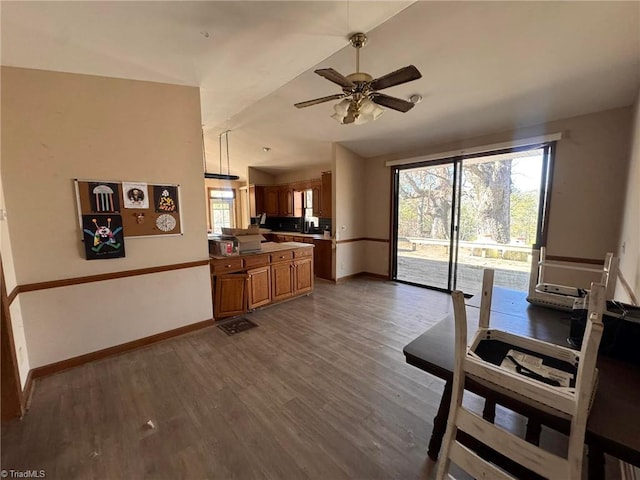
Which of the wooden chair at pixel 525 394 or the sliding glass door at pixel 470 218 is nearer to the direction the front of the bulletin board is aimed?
the wooden chair

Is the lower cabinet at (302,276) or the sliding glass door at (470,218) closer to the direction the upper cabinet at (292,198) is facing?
the lower cabinet

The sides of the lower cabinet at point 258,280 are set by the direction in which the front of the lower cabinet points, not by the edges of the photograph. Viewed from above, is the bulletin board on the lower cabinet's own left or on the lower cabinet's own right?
on the lower cabinet's own right

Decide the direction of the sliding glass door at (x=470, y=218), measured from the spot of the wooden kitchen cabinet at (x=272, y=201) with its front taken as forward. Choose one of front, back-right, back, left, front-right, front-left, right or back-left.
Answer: left

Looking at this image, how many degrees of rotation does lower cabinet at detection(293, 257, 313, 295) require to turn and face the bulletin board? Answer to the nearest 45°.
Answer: approximately 90° to its right

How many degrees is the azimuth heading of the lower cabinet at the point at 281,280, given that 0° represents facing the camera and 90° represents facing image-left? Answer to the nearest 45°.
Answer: approximately 315°

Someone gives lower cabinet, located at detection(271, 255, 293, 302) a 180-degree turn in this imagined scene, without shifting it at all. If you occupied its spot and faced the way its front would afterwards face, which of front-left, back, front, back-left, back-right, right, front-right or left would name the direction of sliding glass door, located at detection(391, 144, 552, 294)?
back-right

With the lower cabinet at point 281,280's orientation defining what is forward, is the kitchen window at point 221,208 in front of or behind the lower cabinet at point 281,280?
behind

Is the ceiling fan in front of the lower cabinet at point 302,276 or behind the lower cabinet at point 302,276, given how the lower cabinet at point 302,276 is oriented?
in front

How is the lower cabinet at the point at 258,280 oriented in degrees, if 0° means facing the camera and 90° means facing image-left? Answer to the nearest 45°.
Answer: approximately 315°

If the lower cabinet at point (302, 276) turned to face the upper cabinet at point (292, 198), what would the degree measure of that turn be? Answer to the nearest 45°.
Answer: approximately 135° to its left
